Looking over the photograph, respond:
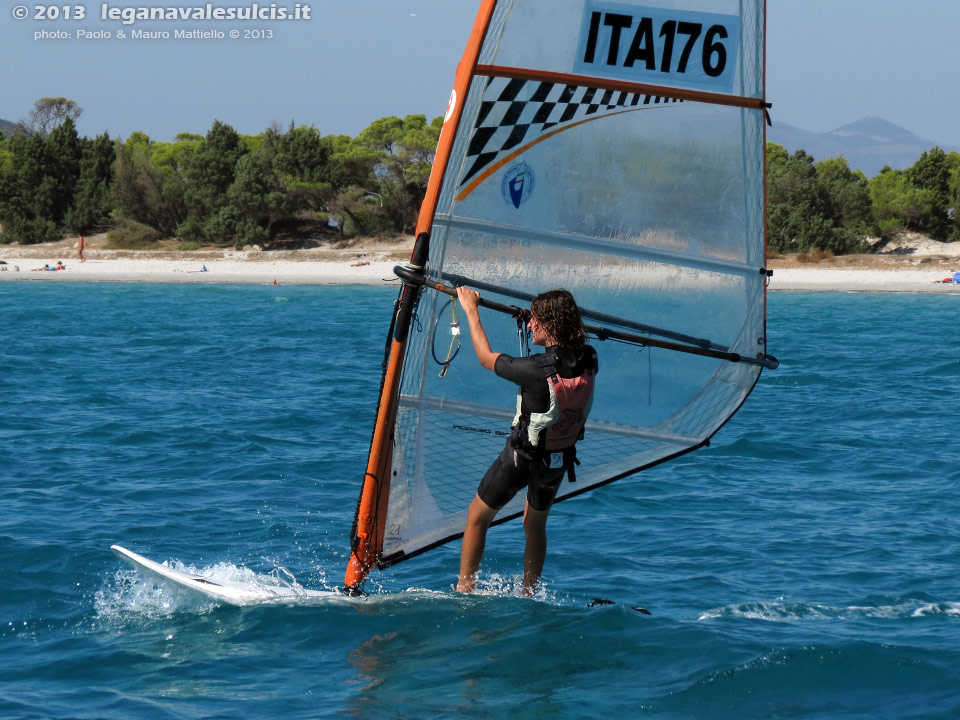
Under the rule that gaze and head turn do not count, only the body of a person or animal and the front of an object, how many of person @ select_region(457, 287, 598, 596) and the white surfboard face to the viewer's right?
0

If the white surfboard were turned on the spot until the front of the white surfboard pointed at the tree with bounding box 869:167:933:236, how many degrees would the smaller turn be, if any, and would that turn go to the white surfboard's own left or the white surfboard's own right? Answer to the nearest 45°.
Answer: approximately 135° to the white surfboard's own right

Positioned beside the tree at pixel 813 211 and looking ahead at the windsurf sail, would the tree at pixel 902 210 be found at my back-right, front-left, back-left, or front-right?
back-left

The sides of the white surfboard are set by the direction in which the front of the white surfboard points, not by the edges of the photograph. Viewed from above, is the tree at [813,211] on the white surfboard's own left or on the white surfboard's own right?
on the white surfboard's own right

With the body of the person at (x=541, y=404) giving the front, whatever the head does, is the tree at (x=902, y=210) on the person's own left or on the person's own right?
on the person's own right

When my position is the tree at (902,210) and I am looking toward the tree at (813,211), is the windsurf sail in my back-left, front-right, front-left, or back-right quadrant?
front-left

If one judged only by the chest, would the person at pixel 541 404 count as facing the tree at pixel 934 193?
no

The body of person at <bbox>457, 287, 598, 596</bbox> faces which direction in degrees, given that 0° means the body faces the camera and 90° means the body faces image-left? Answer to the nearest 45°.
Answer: approximately 135°

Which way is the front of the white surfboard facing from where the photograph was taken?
facing to the left of the viewer
